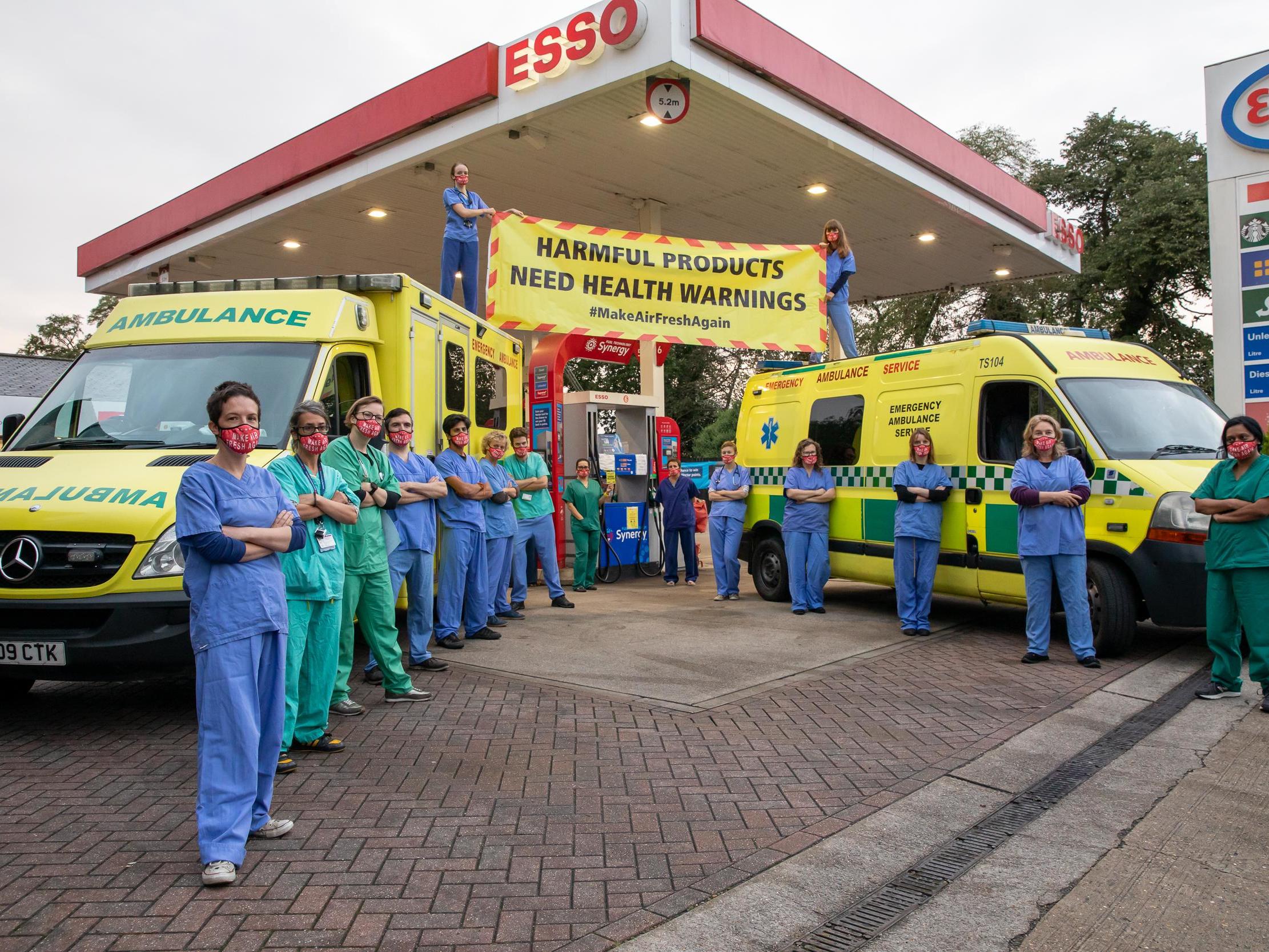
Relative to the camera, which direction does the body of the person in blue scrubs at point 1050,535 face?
toward the camera

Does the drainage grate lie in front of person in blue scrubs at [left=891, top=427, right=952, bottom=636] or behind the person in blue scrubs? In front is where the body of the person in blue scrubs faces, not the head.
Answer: in front

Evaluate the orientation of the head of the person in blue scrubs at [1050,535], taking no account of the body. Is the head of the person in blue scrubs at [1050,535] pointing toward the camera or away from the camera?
toward the camera

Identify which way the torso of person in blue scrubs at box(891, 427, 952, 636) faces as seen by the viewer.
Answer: toward the camera

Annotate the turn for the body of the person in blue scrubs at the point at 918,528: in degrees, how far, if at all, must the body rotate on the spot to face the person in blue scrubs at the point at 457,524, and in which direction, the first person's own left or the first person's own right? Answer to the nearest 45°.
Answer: approximately 45° to the first person's own right

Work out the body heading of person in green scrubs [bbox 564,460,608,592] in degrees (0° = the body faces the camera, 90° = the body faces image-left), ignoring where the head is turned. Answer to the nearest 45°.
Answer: approximately 0°

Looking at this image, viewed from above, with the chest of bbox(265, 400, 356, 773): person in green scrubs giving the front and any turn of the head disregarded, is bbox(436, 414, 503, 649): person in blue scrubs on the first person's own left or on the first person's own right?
on the first person's own left

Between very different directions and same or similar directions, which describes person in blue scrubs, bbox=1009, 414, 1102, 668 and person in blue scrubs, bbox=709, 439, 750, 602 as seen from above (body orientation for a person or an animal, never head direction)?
same or similar directions

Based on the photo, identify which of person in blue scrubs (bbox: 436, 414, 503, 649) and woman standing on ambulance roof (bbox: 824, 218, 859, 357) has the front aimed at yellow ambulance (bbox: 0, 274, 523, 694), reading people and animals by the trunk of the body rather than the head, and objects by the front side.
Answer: the woman standing on ambulance roof

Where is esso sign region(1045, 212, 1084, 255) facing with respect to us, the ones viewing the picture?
facing the viewer and to the right of the viewer

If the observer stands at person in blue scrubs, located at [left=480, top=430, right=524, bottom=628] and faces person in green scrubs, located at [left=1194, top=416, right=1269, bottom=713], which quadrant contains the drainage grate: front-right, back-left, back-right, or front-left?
front-right

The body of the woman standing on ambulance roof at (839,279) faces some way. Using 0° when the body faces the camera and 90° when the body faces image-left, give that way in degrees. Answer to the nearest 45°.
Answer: approximately 45°

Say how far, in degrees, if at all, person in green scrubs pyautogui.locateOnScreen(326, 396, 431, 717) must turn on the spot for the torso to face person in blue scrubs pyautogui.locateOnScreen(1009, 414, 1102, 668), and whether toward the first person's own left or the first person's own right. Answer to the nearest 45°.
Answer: approximately 45° to the first person's own left
